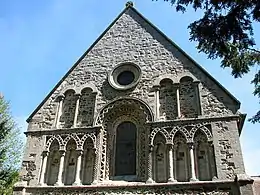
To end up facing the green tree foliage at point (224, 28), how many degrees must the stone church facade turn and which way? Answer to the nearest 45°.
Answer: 0° — it already faces it

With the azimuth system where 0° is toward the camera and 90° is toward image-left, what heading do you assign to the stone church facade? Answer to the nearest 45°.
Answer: approximately 0°
